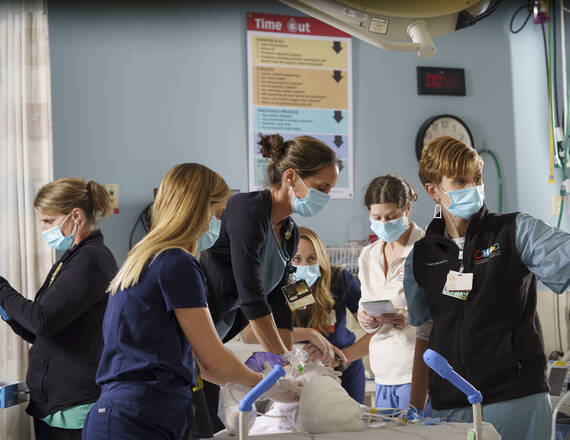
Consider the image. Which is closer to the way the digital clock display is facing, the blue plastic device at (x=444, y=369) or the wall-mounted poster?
the blue plastic device

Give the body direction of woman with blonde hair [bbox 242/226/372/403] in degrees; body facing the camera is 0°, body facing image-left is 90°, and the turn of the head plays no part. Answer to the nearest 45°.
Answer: approximately 45°

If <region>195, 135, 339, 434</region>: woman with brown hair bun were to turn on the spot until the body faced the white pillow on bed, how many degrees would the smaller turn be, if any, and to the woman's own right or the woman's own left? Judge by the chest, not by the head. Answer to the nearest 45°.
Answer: approximately 45° to the woman's own right

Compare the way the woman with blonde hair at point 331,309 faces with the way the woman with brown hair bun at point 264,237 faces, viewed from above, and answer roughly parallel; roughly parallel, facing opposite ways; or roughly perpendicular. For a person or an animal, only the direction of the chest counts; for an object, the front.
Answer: roughly perpendicular

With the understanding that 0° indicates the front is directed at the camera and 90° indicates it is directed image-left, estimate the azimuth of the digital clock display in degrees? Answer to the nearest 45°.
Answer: approximately 0°

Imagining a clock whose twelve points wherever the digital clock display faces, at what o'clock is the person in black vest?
The person in black vest is roughly at 12 o'clock from the digital clock display.

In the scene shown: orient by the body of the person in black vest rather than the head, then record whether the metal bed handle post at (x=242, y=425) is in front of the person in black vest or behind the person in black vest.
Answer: in front
